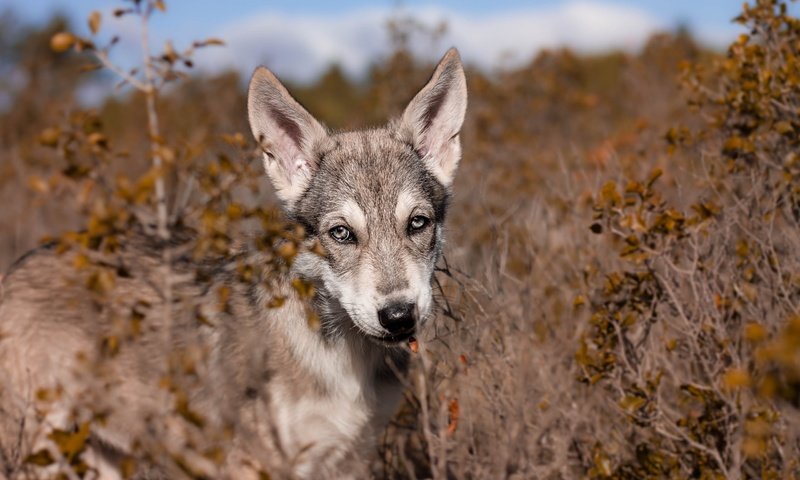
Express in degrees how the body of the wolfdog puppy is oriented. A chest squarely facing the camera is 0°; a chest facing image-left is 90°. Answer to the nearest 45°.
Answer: approximately 315°

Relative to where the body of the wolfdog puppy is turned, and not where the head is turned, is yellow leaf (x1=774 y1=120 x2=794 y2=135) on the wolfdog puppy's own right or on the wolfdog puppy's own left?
on the wolfdog puppy's own left

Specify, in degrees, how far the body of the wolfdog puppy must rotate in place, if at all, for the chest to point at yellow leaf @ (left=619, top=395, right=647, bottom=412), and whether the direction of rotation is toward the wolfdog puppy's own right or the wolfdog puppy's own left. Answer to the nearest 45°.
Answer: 0° — it already faces it
